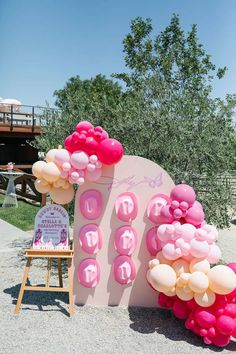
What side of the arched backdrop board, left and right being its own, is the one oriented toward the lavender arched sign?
right

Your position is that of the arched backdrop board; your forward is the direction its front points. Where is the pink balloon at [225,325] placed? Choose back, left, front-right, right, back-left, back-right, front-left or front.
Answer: front-left

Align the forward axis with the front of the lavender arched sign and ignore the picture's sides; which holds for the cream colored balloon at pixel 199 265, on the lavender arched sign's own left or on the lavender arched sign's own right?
on the lavender arched sign's own left

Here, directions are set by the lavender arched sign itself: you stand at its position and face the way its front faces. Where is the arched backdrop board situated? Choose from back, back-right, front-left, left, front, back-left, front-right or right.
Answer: left

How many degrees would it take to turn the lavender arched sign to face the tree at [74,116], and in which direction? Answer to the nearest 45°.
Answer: approximately 180°

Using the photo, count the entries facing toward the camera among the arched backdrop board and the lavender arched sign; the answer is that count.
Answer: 2

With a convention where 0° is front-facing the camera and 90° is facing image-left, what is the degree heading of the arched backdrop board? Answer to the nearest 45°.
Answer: approximately 0°

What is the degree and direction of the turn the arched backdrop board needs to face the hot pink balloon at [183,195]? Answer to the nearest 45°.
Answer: approximately 45° to its left

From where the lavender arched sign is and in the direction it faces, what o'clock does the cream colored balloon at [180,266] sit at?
The cream colored balloon is roughly at 10 o'clock from the lavender arched sign.

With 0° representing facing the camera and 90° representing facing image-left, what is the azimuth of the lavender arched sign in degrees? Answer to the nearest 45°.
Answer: approximately 0°

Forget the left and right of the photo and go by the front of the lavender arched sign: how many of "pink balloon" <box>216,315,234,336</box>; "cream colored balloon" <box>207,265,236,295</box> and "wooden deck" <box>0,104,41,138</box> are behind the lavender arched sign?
1

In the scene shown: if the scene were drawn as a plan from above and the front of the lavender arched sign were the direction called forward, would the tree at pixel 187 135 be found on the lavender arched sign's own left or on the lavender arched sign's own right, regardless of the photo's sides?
on the lavender arched sign's own left

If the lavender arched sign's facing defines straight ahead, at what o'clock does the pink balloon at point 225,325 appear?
The pink balloon is roughly at 10 o'clock from the lavender arched sign.

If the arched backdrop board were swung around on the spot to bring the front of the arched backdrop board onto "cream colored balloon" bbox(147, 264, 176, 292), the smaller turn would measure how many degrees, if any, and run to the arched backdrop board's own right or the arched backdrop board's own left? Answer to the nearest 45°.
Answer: approximately 45° to the arched backdrop board's own left
